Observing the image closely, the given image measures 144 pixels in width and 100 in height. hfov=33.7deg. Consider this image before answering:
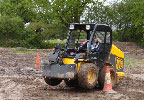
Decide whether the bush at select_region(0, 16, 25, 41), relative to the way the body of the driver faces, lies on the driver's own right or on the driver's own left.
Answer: on the driver's own right

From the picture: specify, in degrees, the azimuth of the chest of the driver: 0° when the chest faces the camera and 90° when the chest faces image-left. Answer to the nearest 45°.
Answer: approximately 45°
